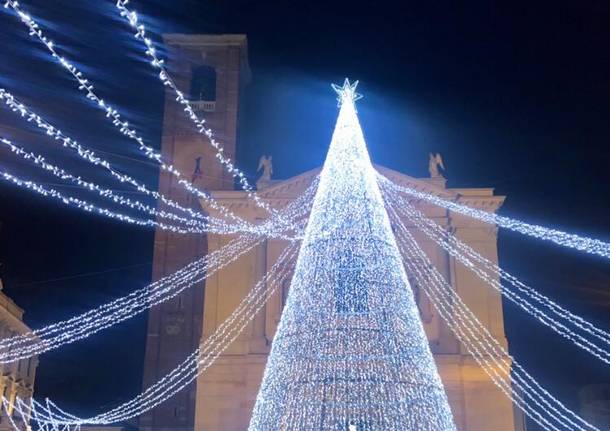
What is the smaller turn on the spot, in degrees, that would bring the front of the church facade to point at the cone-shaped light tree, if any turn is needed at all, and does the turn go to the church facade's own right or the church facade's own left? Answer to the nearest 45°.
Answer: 0° — it already faces it

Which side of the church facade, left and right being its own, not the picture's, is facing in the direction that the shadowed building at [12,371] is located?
right

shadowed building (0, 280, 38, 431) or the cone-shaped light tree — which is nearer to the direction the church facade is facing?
the cone-shaped light tree

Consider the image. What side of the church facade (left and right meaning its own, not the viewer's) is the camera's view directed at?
front
